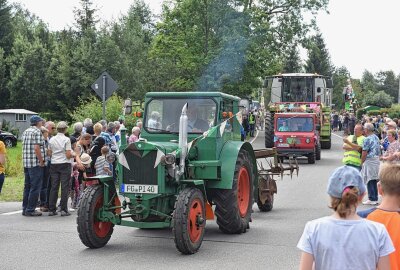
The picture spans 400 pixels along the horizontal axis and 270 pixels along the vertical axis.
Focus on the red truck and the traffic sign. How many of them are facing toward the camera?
1

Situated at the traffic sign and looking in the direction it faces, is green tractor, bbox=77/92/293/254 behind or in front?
behind

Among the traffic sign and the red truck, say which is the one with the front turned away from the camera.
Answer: the traffic sign

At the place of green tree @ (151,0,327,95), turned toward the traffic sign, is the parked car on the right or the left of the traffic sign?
right

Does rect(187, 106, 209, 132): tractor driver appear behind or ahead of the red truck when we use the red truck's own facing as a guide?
ahead

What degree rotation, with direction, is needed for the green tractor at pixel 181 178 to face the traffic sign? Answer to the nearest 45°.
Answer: approximately 135° to its right

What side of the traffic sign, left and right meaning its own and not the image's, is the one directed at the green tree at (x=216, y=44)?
front

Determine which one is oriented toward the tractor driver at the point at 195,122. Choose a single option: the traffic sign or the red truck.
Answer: the red truck

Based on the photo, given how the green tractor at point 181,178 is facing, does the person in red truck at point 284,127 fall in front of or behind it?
behind

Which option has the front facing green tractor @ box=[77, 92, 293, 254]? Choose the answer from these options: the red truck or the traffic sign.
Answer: the red truck

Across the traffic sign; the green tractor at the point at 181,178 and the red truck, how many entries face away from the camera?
1

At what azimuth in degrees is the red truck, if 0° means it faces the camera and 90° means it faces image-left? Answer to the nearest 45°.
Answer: approximately 0°

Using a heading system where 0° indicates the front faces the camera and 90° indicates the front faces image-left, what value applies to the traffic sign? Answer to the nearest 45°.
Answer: approximately 180°
